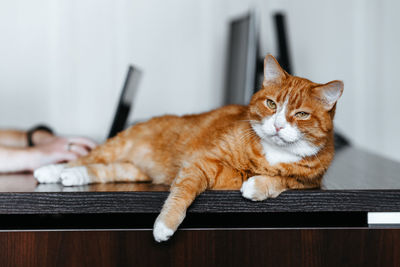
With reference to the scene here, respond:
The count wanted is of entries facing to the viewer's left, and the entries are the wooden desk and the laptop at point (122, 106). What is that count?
1

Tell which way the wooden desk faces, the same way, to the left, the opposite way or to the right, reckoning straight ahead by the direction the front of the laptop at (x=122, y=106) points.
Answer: to the left

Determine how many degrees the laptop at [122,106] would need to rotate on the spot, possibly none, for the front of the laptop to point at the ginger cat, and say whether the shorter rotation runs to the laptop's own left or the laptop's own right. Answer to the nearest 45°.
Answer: approximately 135° to the laptop's own left

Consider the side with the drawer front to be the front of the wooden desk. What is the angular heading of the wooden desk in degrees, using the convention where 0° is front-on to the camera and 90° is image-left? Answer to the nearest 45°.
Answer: approximately 0°

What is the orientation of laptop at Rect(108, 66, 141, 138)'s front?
to the viewer's left
